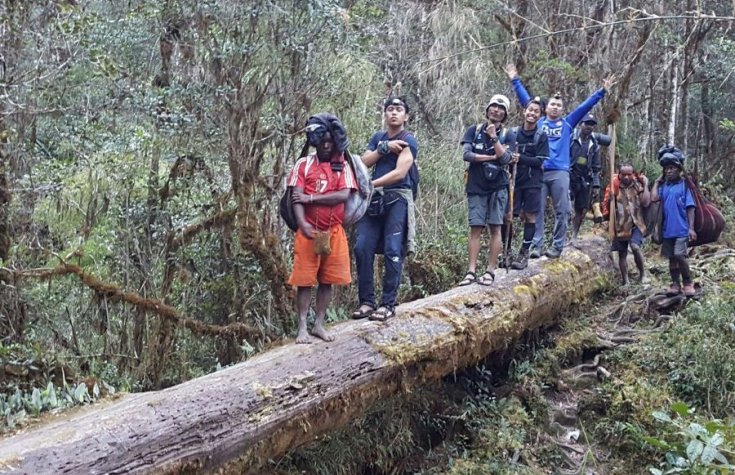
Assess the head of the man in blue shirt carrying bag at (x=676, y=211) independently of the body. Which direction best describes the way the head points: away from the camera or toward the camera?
toward the camera

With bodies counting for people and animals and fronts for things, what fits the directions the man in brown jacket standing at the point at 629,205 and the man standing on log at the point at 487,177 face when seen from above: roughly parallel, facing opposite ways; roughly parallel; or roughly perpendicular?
roughly parallel

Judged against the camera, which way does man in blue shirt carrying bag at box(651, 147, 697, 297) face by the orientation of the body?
toward the camera

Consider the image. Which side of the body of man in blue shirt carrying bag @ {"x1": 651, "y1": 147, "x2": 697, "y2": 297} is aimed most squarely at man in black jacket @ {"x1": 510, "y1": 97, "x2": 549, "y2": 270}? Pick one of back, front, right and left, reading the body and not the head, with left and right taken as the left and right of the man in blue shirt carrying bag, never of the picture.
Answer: right

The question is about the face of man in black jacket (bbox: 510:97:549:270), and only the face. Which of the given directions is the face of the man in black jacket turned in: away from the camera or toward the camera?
toward the camera

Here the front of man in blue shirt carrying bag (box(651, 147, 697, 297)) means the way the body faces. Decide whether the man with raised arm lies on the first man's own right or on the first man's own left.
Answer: on the first man's own right

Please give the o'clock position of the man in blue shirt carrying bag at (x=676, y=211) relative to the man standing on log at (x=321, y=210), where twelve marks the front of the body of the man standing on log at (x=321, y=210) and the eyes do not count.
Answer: the man in blue shirt carrying bag at (x=676, y=211) is roughly at 8 o'clock from the man standing on log at (x=321, y=210).

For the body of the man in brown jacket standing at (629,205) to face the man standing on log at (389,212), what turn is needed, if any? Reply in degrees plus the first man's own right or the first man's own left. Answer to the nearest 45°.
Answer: approximately 45° to the first man's own right

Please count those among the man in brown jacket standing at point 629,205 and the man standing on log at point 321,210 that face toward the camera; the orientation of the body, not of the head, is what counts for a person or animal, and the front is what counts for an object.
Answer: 2

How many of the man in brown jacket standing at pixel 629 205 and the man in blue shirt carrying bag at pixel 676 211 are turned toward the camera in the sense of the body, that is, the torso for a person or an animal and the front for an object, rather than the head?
2

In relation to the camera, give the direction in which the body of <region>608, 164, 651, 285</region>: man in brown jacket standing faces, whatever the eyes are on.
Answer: toward the camera

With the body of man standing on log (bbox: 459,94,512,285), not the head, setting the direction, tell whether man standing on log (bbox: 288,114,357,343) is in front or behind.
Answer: in front
